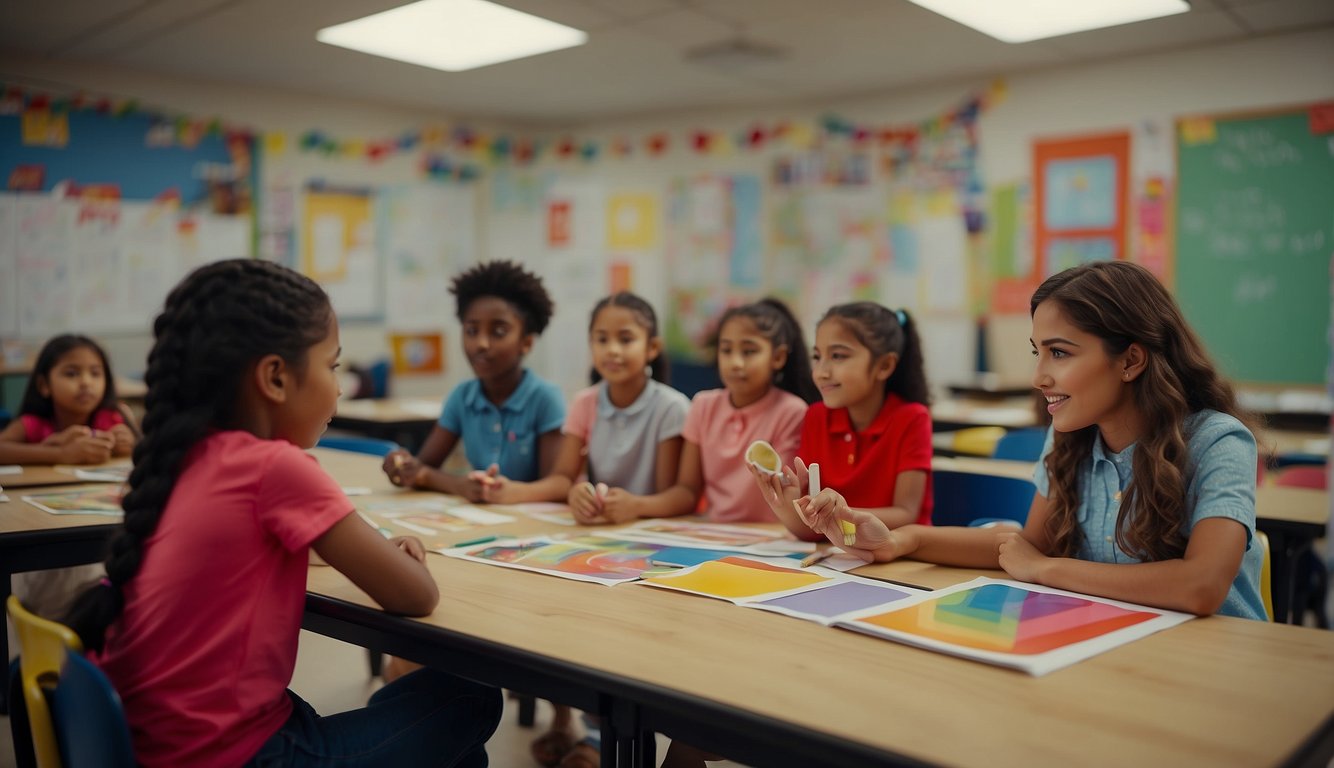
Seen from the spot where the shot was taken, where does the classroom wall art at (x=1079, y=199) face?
facing the viewer and to the left of the viewer

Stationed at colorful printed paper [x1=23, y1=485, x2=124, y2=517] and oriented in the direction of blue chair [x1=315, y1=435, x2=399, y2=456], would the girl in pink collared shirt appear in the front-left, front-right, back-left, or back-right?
front-right

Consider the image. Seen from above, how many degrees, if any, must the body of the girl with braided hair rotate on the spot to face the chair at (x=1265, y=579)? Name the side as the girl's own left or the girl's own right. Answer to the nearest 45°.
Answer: approximately 45° to the girl's own right

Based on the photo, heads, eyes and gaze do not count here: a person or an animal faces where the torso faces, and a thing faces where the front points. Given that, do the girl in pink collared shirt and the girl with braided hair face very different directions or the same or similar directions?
very different directions

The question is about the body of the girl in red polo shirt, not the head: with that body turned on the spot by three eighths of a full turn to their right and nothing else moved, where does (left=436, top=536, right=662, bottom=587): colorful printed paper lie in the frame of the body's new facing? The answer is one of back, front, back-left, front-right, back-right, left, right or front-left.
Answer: back-left

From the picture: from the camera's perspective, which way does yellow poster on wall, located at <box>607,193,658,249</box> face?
toward the camera

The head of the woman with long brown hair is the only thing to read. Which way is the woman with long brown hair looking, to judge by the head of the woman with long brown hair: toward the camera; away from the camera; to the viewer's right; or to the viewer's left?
to the viewer's left

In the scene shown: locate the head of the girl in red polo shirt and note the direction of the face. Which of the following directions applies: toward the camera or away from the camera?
toward the camera

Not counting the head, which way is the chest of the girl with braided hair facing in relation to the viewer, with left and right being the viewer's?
facing away from the viewer and to the right of the viewer

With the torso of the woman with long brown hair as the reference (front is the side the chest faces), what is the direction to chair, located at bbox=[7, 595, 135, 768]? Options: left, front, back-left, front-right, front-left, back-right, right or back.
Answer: front

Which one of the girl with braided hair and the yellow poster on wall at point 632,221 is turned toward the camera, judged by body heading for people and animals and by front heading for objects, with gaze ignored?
the yellow poster on wall

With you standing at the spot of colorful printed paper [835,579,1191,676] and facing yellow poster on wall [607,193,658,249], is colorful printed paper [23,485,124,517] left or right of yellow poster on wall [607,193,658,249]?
left

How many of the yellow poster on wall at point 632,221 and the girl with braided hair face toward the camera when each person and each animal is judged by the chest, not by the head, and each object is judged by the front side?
1
